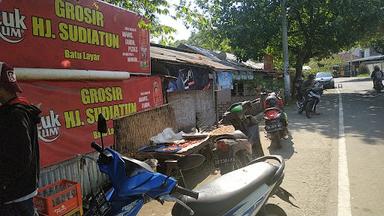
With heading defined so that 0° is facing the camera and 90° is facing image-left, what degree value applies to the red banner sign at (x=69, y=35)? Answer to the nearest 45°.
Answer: approximately 315°

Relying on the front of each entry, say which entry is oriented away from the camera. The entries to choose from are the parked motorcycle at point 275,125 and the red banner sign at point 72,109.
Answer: the parked motorcycle

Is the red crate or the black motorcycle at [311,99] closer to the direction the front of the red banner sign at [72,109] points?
the red crate

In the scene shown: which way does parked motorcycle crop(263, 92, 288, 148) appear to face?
away from the camera

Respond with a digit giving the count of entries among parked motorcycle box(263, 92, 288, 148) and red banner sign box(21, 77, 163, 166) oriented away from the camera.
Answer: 1

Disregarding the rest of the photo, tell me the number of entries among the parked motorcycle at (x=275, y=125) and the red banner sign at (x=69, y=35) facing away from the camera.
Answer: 1

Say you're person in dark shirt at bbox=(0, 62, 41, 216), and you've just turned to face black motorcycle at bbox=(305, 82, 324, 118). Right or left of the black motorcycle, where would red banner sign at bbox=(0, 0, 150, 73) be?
left

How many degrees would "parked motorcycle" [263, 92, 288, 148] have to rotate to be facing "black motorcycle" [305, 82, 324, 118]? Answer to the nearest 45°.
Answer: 0° — it already faces it

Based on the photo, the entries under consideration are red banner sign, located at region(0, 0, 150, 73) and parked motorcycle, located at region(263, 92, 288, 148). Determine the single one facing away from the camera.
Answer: the parked motorcycle

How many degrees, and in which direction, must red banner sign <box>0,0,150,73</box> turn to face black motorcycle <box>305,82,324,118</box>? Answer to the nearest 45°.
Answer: approximately 90° to its left

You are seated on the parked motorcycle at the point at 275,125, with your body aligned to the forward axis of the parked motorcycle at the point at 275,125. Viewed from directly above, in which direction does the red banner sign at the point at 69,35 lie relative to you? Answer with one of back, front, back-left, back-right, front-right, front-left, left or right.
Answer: back-left

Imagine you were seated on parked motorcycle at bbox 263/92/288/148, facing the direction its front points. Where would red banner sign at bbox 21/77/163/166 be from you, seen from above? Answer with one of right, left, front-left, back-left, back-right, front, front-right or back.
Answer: back-left
